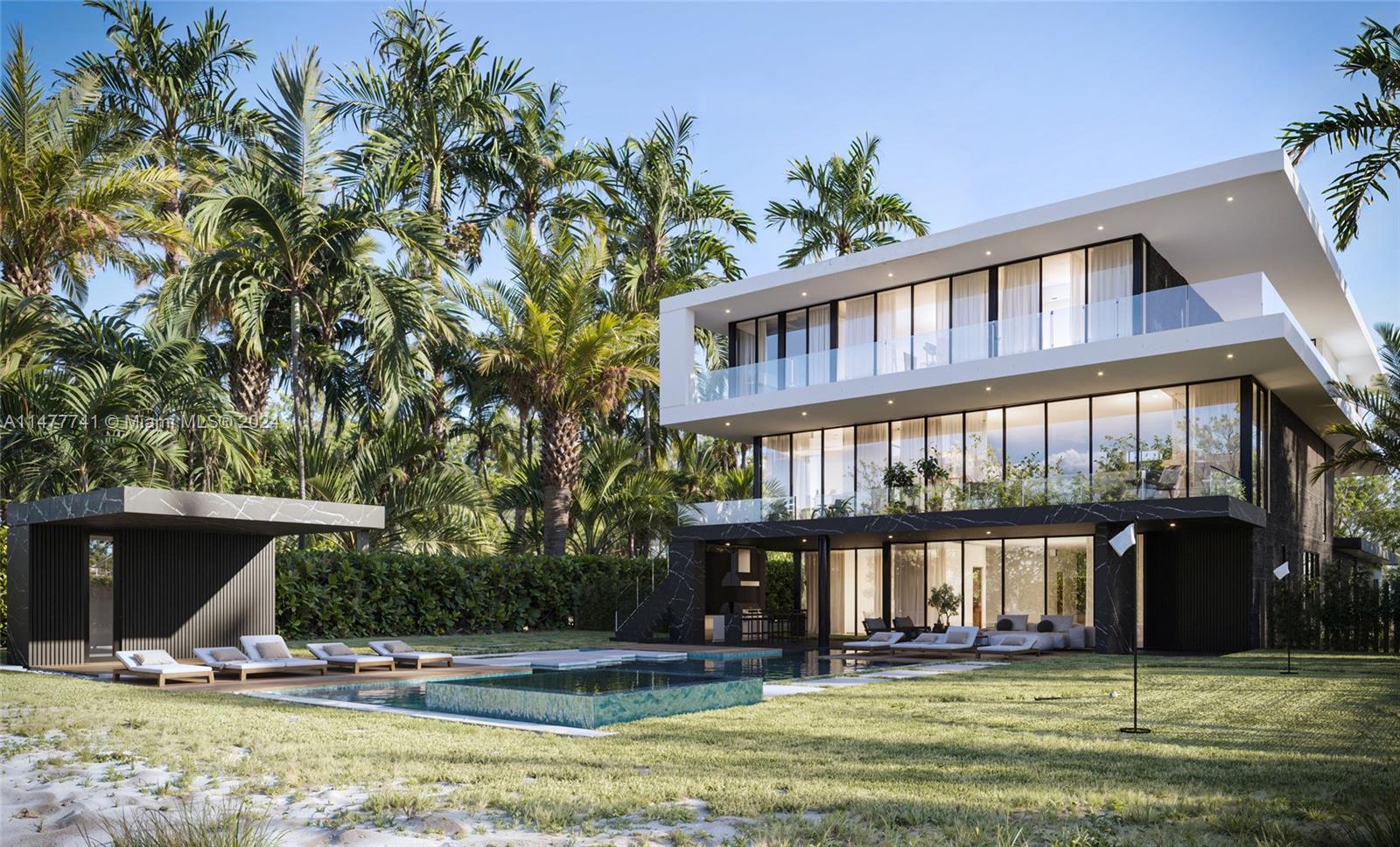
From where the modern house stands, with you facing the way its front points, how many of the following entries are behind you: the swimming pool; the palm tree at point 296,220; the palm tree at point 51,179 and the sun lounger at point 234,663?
0

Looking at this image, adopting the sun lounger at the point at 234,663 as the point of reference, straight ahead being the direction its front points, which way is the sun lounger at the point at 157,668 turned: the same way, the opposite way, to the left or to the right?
the same way

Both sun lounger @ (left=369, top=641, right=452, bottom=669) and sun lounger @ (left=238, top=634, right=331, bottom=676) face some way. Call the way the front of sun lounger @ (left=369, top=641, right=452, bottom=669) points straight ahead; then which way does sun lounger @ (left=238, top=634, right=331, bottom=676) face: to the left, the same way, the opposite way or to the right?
the same way

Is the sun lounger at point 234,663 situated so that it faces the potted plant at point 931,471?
no

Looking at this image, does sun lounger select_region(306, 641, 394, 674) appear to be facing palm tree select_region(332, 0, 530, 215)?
no

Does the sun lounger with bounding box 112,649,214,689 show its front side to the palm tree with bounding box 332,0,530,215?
no

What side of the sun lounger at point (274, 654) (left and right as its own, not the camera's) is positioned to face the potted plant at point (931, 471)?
left

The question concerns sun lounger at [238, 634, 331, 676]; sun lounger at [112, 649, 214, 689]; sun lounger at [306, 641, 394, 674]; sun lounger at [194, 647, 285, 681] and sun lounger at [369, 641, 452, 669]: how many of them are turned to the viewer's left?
0

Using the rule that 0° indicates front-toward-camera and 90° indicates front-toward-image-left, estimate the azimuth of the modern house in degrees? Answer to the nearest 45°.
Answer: approximately 45°

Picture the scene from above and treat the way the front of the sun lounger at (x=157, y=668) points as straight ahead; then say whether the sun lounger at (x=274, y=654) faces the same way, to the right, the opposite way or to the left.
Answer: the same way
